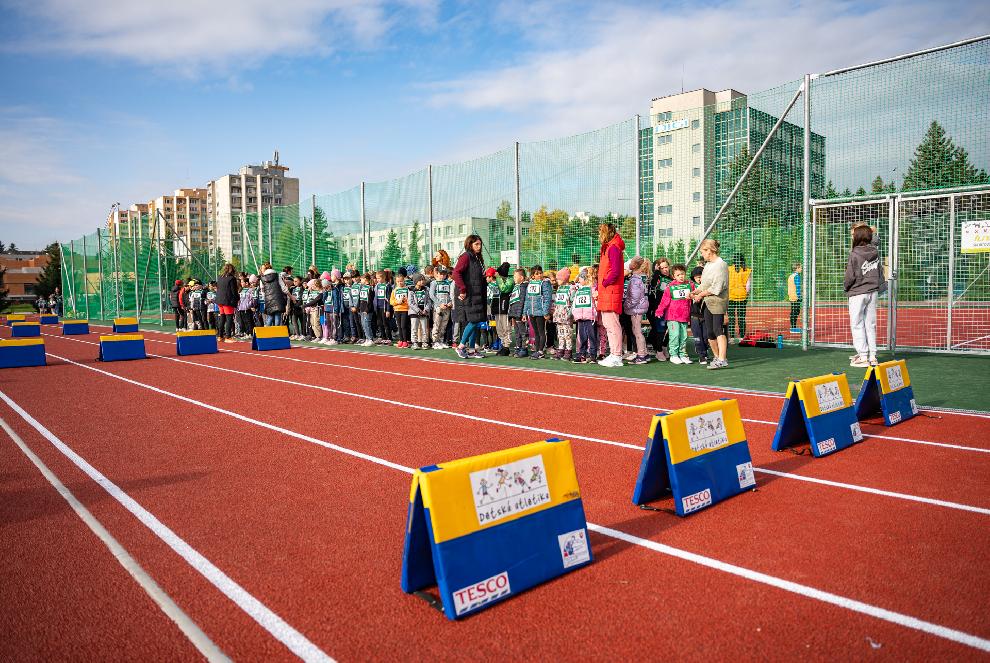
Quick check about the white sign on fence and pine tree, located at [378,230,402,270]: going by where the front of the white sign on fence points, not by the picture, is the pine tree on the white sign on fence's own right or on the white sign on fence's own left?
on the white sign on fence's own right

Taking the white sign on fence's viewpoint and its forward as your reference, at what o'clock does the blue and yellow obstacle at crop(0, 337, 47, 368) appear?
The blue and yellow obstacle is roughly at 2 o'clock from the white sign on fence.

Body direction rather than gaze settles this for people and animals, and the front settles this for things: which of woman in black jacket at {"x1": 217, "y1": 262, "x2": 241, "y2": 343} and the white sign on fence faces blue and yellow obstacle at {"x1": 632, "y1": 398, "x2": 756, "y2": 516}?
the white sign on fence
